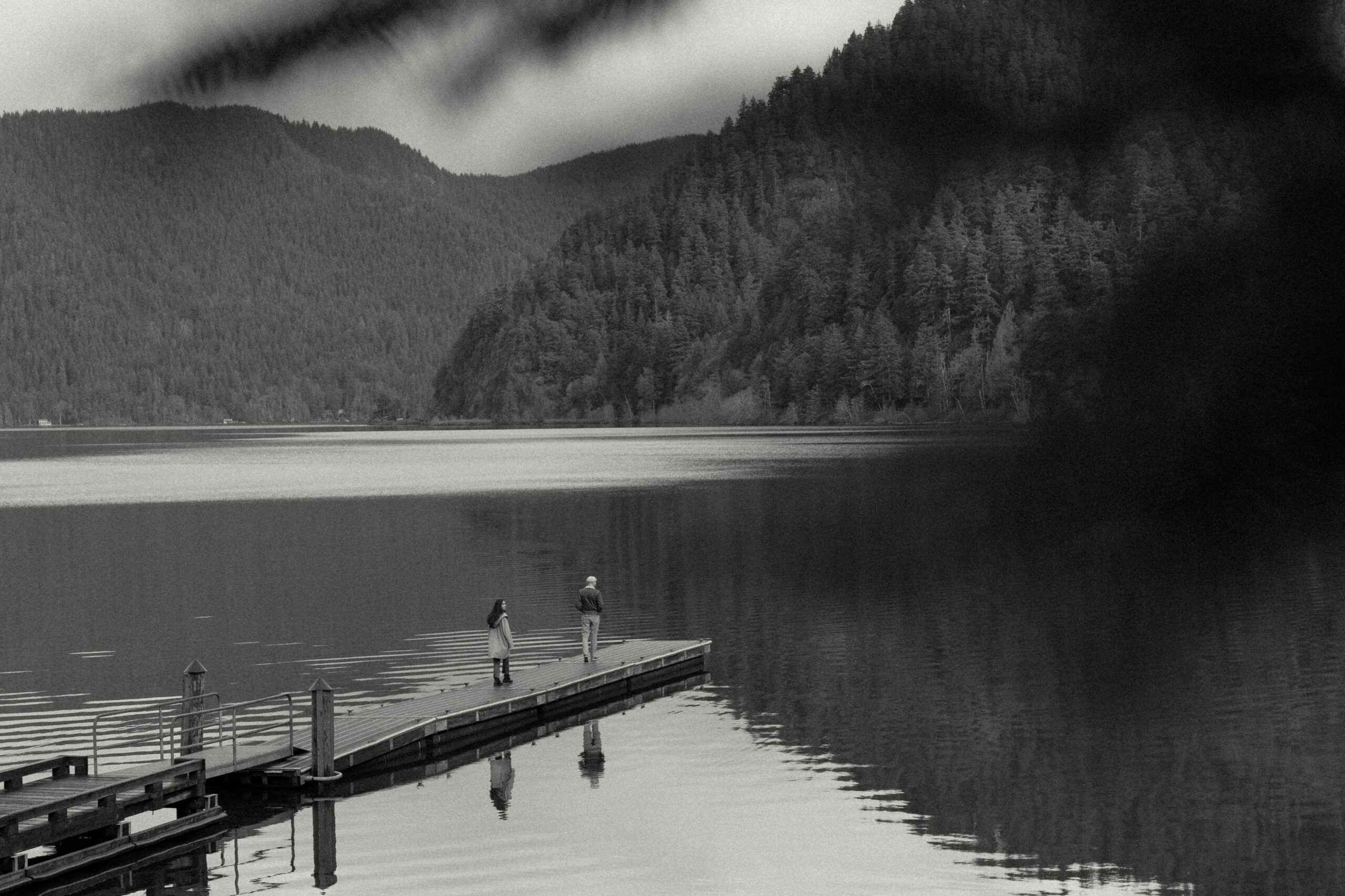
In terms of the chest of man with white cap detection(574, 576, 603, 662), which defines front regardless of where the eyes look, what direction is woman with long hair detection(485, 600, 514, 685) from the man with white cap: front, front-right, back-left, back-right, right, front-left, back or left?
back-left

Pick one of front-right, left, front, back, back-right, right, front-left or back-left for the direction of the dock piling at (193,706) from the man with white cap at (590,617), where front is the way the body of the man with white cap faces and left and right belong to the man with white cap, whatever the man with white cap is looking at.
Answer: back-left

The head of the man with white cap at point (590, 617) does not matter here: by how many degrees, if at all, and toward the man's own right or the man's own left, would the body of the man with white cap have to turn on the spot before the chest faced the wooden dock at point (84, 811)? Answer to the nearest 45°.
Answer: approximately 135° to the man's own left

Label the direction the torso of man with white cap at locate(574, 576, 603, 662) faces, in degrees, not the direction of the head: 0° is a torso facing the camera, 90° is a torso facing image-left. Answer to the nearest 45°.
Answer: approximately 180°
